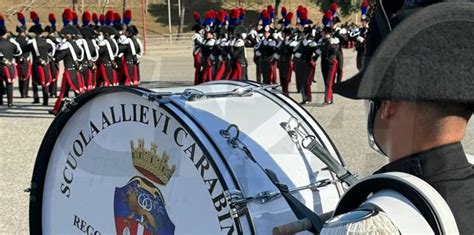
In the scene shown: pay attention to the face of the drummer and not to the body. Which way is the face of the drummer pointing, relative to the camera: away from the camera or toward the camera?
away from the camera

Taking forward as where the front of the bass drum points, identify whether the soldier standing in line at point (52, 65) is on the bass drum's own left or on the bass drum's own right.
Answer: on the bass drum's own right

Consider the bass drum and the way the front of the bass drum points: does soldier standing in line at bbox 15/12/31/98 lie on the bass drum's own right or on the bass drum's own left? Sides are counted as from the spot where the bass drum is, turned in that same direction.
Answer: on the bass drum's own right

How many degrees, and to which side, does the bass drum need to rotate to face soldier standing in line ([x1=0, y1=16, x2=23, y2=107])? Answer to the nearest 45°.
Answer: approximately 135° to its right

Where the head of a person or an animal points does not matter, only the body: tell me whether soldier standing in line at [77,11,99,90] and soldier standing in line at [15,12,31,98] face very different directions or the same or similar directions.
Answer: same or similar directions
